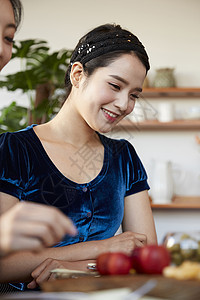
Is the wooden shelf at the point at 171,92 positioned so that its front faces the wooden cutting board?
yes

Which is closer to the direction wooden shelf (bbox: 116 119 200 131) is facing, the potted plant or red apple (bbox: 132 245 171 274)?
the red apple

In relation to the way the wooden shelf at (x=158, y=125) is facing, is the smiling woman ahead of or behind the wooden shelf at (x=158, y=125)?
ahead

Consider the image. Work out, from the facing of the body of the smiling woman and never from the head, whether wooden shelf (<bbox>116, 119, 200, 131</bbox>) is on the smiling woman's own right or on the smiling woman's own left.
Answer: on the smiling woman's own left

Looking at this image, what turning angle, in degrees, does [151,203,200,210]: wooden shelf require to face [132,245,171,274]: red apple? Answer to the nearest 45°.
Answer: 0° — it already faces it

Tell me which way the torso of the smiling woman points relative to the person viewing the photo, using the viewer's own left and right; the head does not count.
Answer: facing the viewer and to the right of the viewer

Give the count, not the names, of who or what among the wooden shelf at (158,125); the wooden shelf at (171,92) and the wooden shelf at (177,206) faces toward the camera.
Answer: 3

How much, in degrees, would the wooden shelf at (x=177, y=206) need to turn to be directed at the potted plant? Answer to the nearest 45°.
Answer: approximately 45° to its right

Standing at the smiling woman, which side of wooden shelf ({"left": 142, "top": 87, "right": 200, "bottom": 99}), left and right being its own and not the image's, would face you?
front

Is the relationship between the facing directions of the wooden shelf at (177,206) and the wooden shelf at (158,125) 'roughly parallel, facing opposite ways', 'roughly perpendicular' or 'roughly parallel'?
roughly parallel

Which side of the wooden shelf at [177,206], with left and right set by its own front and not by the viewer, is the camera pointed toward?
front

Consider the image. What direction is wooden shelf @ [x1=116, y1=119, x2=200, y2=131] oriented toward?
toward the camera

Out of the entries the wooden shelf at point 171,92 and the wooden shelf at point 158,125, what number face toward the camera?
2
